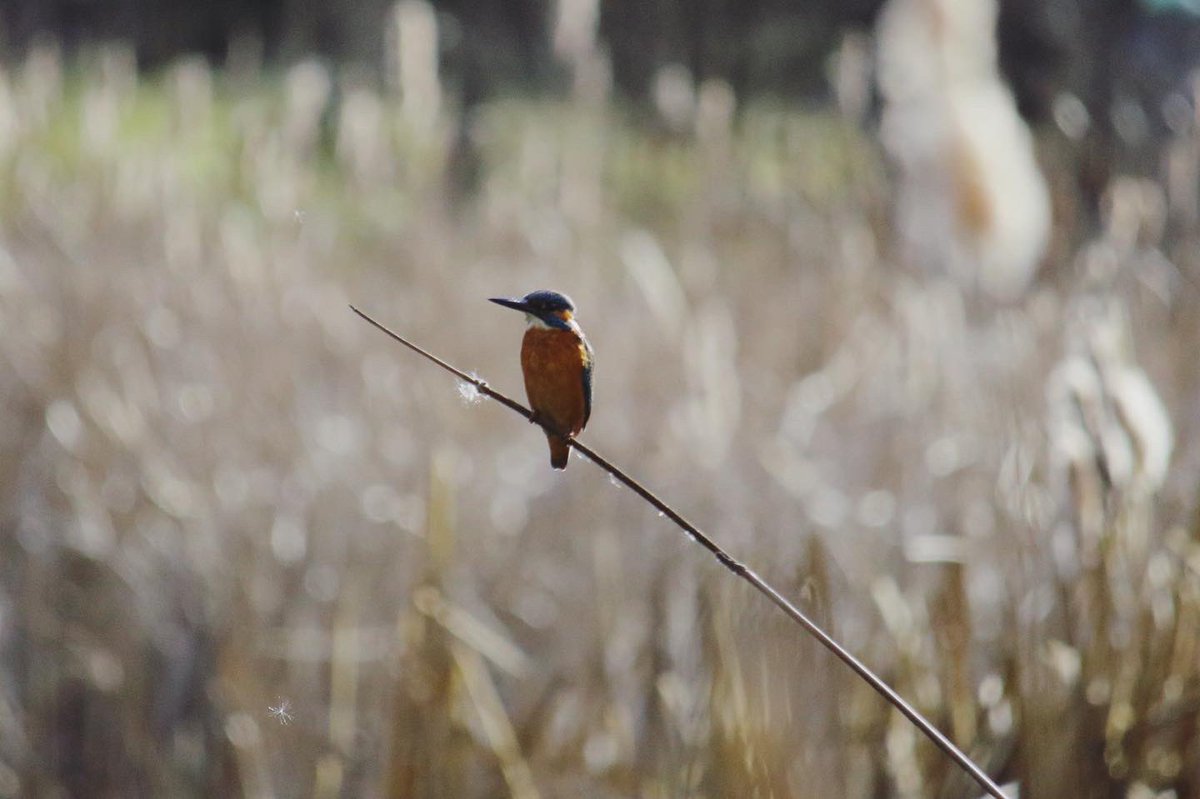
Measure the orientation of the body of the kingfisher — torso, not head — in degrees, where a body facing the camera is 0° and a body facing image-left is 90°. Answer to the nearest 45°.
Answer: approximately 45°
